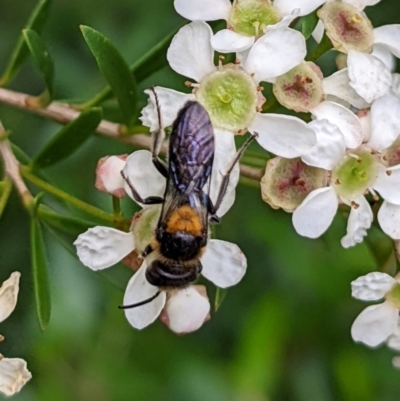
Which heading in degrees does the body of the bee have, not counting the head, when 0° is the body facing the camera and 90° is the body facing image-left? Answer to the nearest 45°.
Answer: approximately 0°
